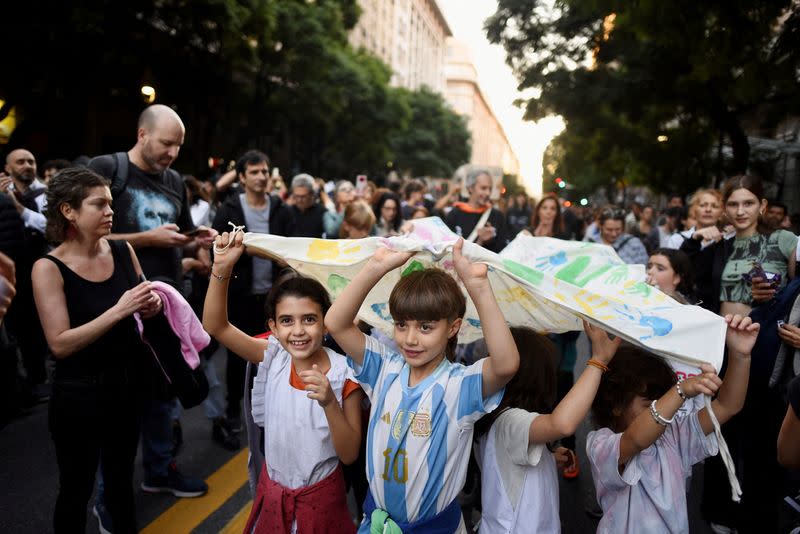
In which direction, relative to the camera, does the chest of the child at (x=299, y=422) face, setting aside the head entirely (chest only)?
toward the camera

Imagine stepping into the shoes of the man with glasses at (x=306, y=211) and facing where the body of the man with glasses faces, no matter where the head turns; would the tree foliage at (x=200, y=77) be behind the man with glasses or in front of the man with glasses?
behind

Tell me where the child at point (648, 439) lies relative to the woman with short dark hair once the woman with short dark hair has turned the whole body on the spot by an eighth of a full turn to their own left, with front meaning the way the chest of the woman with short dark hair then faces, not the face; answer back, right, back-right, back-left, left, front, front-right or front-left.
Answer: front-right

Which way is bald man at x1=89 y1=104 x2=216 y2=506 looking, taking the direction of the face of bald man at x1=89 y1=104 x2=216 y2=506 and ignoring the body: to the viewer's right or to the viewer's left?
to the viewer's right

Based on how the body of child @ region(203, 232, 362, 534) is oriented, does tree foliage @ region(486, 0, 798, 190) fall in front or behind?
behind

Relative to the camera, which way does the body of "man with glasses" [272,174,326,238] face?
toward the camera

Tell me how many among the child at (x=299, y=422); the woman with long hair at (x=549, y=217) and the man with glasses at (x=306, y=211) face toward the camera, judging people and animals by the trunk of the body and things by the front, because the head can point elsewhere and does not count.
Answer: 3

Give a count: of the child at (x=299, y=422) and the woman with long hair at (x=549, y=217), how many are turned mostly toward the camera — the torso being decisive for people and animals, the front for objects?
2

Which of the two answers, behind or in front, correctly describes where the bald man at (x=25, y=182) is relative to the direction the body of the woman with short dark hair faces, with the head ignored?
behind

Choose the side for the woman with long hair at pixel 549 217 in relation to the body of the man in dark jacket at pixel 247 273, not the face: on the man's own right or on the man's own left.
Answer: on the man's own left

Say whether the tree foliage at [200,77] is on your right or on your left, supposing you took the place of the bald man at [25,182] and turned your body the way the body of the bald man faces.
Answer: on your left

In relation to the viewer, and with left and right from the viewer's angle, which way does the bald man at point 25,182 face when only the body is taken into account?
facing the viewer and to the right of the viewer
